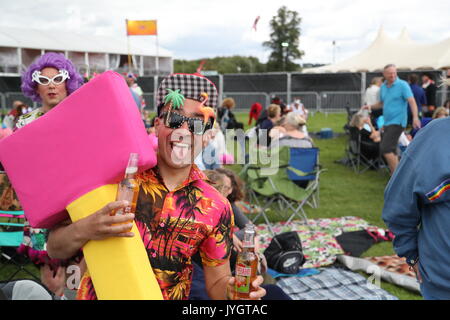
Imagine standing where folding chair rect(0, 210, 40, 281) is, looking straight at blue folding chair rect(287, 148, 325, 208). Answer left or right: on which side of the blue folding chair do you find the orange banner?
left

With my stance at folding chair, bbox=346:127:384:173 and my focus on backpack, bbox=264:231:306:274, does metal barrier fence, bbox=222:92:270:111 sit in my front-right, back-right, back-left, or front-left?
back-right

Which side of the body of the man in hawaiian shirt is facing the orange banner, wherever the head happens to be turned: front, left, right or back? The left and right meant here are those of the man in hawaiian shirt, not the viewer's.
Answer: back

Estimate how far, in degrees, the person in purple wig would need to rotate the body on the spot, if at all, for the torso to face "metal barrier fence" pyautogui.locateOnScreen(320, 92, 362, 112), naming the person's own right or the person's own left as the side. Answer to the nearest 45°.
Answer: approximately 135° to the person's own left

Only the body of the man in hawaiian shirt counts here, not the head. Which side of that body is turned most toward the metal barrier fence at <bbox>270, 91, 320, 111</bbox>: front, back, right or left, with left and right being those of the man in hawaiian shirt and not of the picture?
back
